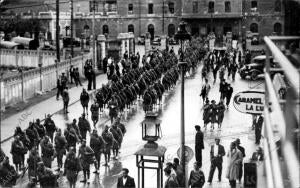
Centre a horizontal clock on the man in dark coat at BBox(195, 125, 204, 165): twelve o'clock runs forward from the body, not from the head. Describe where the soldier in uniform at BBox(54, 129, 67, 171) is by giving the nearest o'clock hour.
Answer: The soldier in uniform is roughly at 12 o'clock from the man in dark coat.

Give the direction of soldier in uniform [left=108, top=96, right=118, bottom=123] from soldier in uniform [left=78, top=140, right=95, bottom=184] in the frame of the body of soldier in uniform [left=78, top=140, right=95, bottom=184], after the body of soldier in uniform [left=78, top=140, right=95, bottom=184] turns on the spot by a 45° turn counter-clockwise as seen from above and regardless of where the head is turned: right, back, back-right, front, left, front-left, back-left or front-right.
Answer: back

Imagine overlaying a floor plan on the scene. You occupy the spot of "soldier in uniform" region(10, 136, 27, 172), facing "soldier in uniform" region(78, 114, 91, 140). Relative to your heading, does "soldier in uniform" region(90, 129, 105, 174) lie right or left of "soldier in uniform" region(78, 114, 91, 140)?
right

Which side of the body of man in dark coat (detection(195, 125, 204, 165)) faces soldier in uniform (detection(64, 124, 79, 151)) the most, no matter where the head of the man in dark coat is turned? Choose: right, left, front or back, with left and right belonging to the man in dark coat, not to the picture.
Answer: front

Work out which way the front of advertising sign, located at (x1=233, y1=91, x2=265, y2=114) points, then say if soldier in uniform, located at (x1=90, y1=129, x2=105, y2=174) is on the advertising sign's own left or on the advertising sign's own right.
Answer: on the advertising sign's own right

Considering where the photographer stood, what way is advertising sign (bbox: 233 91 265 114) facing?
facing the viewer

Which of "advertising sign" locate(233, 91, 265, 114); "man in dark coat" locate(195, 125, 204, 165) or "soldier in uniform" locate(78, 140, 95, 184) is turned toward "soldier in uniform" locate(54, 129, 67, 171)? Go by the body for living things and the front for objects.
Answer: the man in dark coat

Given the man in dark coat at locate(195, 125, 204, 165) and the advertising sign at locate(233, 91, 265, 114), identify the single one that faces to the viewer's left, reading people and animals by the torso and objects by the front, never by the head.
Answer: the man in dark coat

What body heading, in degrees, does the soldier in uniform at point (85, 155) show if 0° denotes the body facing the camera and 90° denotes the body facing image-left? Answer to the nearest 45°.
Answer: approximately 45°

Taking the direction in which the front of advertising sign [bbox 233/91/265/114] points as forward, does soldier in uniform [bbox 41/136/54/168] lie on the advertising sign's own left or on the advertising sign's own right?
on the advertising sign's own right

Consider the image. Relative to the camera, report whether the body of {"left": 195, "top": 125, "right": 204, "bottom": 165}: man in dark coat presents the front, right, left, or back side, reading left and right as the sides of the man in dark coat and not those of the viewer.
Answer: left

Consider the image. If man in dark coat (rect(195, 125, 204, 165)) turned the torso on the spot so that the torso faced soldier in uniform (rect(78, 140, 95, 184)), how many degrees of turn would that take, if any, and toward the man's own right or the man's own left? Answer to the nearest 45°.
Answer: approximately 45° to the man's own left

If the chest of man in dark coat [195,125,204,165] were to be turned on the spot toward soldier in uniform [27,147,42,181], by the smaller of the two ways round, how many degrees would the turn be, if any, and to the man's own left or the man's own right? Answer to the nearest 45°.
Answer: approximately 45° to the man's own left

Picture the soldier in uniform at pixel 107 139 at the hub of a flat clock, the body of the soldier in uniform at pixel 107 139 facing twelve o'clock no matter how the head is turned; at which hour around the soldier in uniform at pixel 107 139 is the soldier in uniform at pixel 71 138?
the soldier in uniform at pixel 71 138 is roughly at 2 o'clock from the soldier in uniform at pixel 107 139.

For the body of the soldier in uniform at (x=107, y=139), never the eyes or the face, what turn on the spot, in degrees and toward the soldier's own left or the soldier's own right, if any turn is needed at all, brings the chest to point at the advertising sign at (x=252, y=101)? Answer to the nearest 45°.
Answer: approximately 90° to the soldier's own left
